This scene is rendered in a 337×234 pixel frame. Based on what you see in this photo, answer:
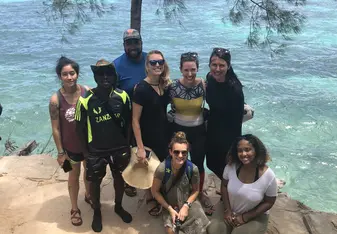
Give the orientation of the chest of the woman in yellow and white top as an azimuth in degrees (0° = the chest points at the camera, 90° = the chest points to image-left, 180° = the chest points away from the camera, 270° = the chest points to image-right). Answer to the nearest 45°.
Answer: approximately 0°

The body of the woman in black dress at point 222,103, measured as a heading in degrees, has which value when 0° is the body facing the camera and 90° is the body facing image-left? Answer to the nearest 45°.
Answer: approximately 45°

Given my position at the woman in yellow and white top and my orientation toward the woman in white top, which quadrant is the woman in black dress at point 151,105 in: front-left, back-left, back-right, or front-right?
back-right

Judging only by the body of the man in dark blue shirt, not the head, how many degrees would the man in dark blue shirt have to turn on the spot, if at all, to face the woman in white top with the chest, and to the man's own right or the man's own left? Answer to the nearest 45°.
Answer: approximately 45° to the man's own left

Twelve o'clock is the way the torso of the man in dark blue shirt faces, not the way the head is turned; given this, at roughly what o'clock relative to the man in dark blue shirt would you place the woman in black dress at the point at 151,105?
The woman in black dress is roughly at 11 o'clock from the man in dark blue shirt.

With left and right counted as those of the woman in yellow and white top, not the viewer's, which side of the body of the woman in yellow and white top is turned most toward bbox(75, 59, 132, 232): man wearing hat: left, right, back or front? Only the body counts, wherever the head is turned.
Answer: right
